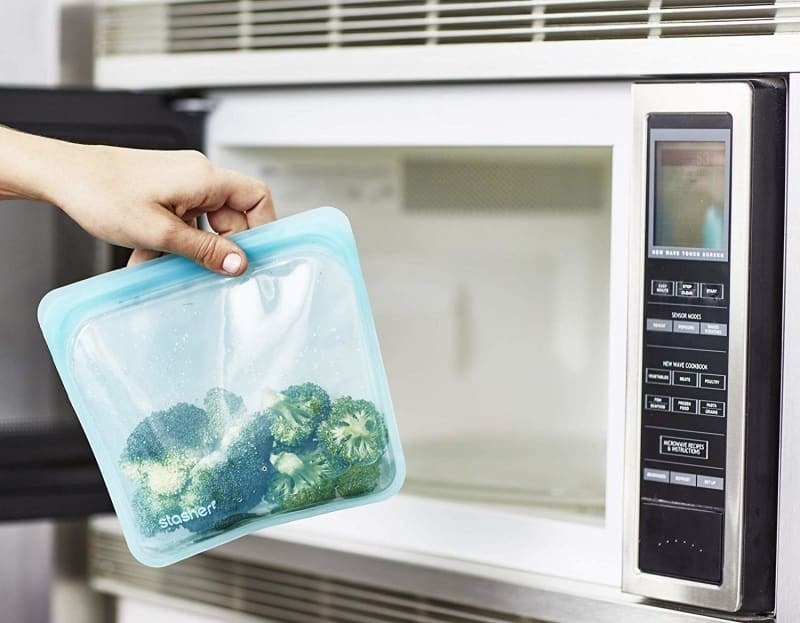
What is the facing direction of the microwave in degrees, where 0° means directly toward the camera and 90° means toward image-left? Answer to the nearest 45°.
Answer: approximately 45°
